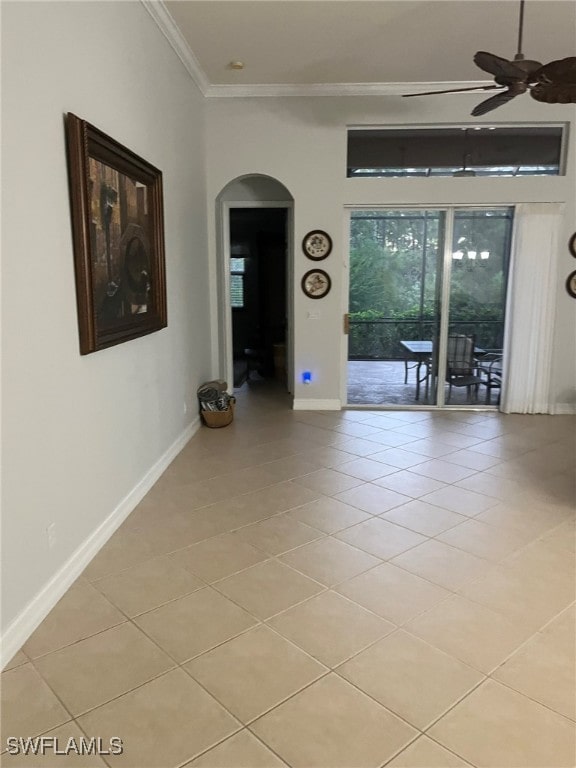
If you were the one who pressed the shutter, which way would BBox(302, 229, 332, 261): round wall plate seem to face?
facing the viewer

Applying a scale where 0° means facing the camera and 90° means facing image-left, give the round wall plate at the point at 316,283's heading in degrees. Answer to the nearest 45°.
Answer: approximately 0°

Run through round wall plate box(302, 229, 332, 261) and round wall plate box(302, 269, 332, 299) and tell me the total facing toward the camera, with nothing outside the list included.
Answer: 2

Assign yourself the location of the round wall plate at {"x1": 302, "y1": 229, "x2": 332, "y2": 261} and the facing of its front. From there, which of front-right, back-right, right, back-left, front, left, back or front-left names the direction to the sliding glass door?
left

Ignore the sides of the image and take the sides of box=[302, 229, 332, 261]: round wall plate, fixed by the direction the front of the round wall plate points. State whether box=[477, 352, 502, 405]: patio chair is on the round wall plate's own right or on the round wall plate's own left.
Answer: on the round wall plate's own left

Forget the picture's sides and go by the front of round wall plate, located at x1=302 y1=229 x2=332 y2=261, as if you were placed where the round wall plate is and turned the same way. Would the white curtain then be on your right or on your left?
on your left

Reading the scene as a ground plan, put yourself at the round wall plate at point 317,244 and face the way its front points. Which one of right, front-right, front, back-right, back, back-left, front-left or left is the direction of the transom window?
left

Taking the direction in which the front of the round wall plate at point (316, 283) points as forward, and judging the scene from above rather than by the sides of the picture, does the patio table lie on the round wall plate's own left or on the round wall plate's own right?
on the round wall plate's own left

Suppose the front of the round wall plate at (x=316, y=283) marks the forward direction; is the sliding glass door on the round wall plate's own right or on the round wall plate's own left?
on the round wall plate's own left

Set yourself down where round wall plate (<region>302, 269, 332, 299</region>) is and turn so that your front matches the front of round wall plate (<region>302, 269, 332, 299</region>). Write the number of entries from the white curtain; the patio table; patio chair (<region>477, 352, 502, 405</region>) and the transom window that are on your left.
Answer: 4

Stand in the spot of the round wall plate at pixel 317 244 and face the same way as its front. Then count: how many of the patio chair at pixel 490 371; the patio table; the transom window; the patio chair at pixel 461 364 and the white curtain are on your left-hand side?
5

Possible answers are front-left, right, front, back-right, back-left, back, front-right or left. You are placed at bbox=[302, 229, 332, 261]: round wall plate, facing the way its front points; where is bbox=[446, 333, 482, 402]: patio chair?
left
